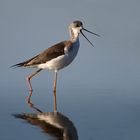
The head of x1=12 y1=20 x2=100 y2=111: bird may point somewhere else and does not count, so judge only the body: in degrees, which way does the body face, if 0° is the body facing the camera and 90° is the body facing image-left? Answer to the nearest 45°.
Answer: approximately 270°
